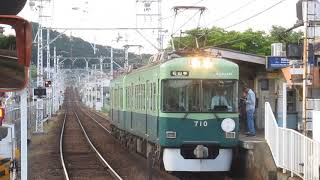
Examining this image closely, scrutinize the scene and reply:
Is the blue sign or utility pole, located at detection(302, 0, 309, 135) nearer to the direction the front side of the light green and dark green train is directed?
the utility pole

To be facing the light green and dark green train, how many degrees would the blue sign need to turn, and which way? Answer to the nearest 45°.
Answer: approximately 45° to its right

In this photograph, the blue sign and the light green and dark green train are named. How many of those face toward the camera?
2

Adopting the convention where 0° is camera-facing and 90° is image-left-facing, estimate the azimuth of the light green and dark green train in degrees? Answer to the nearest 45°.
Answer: approximately 0°

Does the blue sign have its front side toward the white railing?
yes

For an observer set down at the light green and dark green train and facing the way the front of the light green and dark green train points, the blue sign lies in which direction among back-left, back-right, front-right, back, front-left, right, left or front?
front-left
